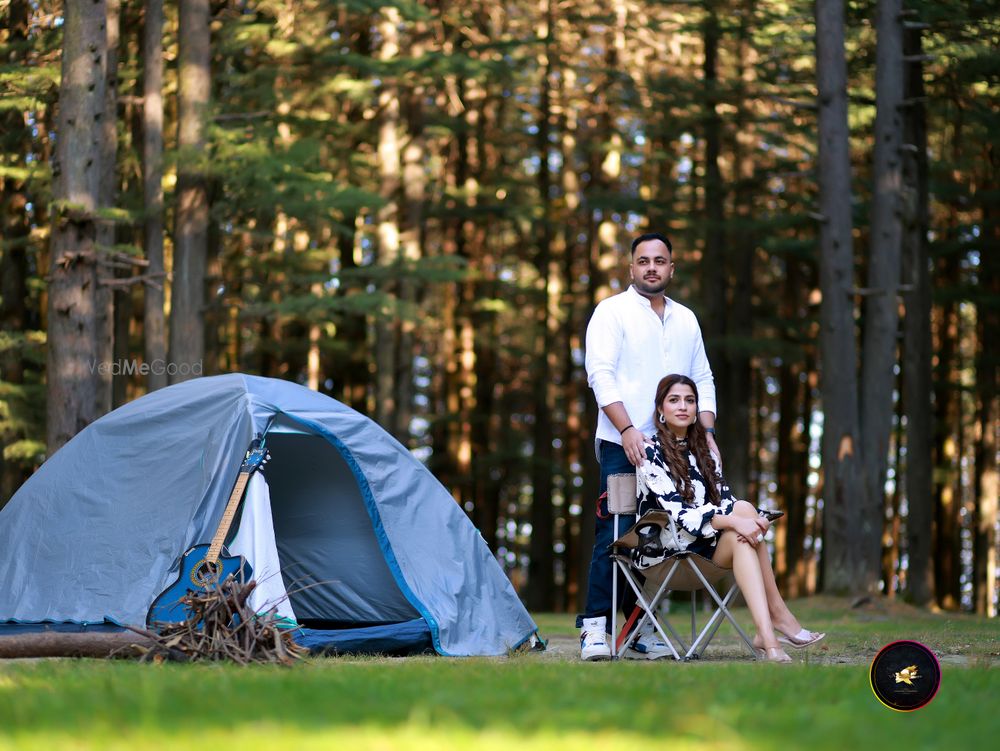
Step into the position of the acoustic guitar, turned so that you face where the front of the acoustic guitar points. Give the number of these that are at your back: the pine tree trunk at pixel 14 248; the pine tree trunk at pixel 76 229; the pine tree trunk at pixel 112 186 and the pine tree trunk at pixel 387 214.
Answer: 4

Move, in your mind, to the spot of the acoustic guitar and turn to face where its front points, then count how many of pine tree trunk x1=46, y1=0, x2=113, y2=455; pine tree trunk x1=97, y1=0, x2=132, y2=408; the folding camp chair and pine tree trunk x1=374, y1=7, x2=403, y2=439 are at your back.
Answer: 3

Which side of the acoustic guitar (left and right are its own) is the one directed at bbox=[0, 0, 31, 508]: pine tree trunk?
back

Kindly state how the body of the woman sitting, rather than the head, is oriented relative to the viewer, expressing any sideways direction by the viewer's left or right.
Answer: facing the viewer and to the right of the viewer

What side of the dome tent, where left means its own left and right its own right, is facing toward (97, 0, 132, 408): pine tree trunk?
back

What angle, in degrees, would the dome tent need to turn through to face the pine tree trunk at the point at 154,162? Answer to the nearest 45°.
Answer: approximately 180°

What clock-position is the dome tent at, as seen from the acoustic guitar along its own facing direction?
The dome tent is roughly at 6 o'clock from the acoustic guitar.

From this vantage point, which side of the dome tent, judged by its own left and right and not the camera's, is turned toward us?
front

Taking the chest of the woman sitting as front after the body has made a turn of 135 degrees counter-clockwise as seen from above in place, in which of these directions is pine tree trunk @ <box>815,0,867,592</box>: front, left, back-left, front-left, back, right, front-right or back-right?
front

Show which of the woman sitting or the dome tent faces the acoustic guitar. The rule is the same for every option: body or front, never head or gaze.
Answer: the dome tent

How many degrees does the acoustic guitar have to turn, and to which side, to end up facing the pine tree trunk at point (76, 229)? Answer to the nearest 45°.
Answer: approximately 180°

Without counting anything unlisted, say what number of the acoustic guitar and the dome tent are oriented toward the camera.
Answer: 2

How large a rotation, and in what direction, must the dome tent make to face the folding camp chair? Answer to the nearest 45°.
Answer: approximately 45° to its left

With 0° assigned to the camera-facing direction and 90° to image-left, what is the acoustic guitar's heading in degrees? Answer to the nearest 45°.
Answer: approximately 0°
